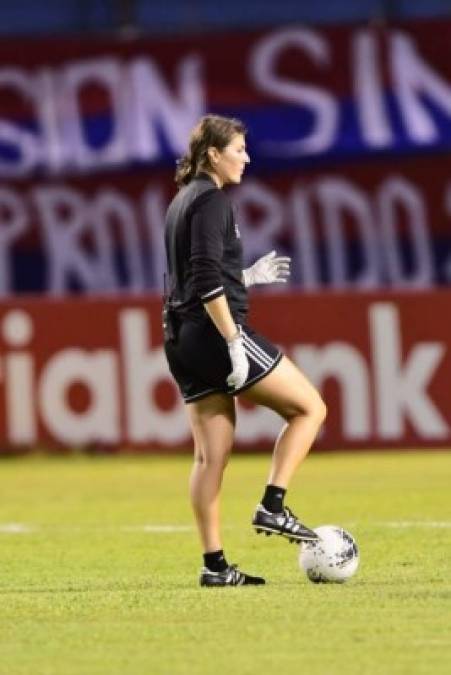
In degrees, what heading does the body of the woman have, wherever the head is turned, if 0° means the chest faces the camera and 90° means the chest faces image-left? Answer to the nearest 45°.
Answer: approximately 270°

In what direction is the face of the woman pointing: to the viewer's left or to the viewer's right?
to the viewer's right
